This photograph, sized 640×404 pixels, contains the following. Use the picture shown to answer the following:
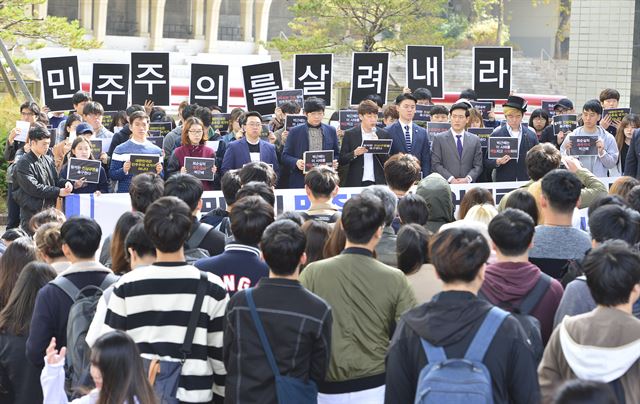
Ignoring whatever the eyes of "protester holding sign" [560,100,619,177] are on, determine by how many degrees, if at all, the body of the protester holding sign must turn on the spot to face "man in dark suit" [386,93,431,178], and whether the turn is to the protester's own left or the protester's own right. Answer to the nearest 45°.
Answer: approximately 90° to the protester's own right

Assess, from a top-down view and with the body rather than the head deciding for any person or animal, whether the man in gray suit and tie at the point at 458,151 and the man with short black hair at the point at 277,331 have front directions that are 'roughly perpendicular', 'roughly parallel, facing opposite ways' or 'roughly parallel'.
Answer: roughly parallel, facing opposite ways

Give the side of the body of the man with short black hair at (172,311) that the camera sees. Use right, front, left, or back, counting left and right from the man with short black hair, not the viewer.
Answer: back

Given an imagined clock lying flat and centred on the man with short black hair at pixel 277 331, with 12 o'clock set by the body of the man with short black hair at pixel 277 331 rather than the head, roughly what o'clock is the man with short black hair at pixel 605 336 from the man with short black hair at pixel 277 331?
the man with short black hair at pixel 605 336 is roughly at 4 o'clock from the man with short black hair at pixel 277 331.

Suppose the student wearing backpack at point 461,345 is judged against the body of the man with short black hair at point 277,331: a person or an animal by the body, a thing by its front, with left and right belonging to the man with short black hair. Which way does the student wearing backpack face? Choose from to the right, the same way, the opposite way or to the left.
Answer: the same way

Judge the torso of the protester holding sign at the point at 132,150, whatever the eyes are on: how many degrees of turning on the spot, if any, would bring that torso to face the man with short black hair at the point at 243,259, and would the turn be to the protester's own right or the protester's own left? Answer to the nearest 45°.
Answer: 0° — they already face them

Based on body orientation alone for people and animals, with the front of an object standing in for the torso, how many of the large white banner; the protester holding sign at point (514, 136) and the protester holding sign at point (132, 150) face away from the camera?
0

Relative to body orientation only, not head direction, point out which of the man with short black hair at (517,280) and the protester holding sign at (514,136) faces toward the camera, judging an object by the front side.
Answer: the protester holding sign

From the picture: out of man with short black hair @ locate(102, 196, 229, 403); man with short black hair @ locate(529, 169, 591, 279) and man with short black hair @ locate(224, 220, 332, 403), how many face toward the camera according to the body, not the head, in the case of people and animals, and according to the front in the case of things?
0

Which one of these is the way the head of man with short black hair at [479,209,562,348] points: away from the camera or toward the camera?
away from the camera

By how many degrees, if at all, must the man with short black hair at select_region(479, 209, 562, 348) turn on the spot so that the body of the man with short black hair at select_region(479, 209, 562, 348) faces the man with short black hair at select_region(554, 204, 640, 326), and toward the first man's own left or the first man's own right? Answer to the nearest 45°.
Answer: approximately 45° to the first man's own right

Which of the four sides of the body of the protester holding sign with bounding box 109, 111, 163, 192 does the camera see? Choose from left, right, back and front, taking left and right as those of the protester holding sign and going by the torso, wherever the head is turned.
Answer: front

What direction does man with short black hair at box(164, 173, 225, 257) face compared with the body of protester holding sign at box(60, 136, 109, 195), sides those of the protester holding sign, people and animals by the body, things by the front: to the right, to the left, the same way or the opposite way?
the opposite way

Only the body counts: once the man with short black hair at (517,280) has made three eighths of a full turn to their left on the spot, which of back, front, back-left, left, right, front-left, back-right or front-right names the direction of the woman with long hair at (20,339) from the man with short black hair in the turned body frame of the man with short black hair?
front-right

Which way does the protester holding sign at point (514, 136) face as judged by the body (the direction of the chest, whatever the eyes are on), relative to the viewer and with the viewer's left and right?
facing the viewer

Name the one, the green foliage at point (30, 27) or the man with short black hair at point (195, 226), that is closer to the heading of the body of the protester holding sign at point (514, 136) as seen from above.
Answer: the man with short black hair

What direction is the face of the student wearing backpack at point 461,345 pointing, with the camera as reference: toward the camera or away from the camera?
away from the camera
